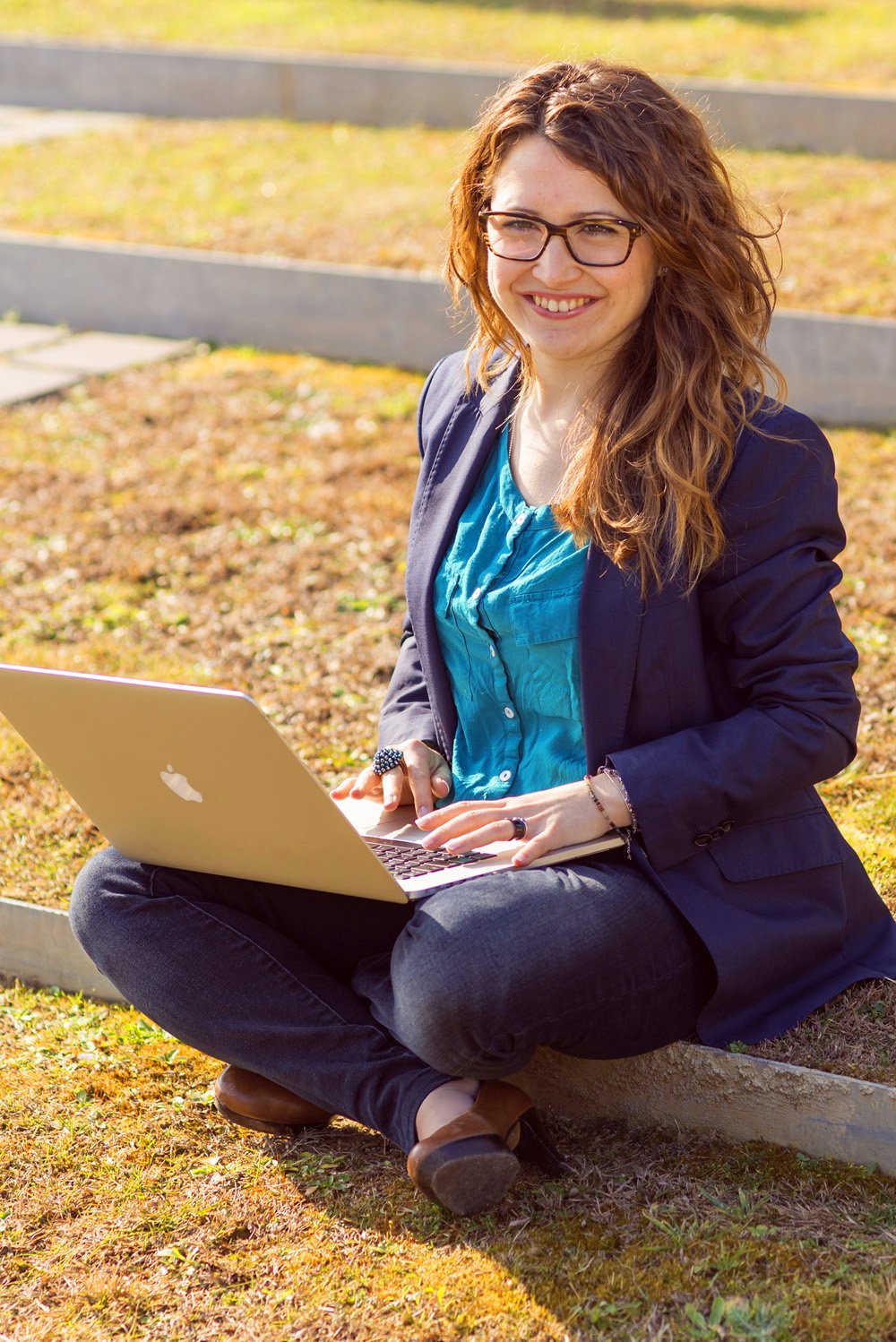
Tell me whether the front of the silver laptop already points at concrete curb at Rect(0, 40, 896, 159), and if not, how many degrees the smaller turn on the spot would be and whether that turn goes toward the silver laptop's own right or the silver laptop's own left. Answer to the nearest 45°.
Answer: approximately 45° to the silver laptop's own left

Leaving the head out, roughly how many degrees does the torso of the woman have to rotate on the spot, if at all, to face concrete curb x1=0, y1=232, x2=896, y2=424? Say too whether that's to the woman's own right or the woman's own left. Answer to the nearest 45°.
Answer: approximately 135° to the woman's own right

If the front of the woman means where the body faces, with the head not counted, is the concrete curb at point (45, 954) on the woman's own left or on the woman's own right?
on the woman's own right

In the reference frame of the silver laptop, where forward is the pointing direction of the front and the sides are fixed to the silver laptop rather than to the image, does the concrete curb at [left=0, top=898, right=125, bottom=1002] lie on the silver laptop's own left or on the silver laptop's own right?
on the silver laptop's own left

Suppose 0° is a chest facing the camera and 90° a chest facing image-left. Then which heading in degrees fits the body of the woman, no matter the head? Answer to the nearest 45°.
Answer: approximately 45°

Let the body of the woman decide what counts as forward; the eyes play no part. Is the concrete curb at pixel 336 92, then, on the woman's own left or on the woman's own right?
on the woman's own right

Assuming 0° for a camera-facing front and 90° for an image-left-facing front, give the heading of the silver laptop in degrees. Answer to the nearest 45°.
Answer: approximately 225°

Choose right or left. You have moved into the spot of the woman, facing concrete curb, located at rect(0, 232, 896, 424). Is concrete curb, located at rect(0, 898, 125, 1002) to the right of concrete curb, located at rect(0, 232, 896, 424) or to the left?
left

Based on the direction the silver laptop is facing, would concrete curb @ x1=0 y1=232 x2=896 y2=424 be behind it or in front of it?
in front
